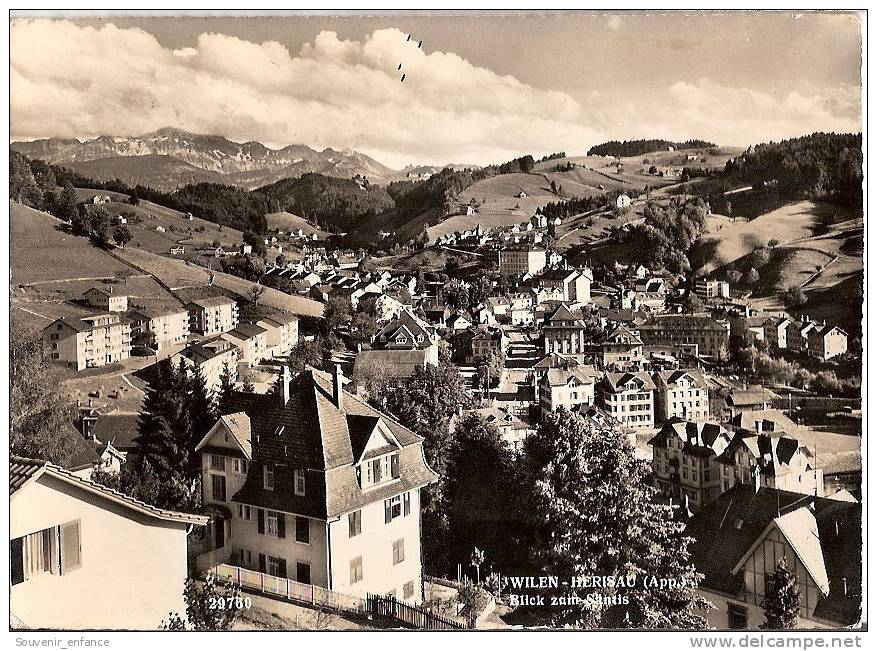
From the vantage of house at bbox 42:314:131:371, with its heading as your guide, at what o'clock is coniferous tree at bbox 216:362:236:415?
The coniferous tree is roughly at 11 o'clock from the house.

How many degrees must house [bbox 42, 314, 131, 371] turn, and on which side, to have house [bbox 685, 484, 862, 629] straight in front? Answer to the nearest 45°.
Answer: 0° — it already faces it

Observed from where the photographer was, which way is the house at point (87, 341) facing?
facing the viewer and to the right of the viewer

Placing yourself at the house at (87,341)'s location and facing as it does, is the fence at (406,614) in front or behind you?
in front

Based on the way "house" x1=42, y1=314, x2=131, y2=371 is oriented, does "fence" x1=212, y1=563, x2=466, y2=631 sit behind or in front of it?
in front

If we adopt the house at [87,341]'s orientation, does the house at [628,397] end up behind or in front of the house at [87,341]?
in front

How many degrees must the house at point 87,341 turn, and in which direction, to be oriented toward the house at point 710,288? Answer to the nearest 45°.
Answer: approximately 45° to its left

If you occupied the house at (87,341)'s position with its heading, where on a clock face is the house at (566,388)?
the house at (566,388) is roughly at 11 o'clock from the house at (87,341).
